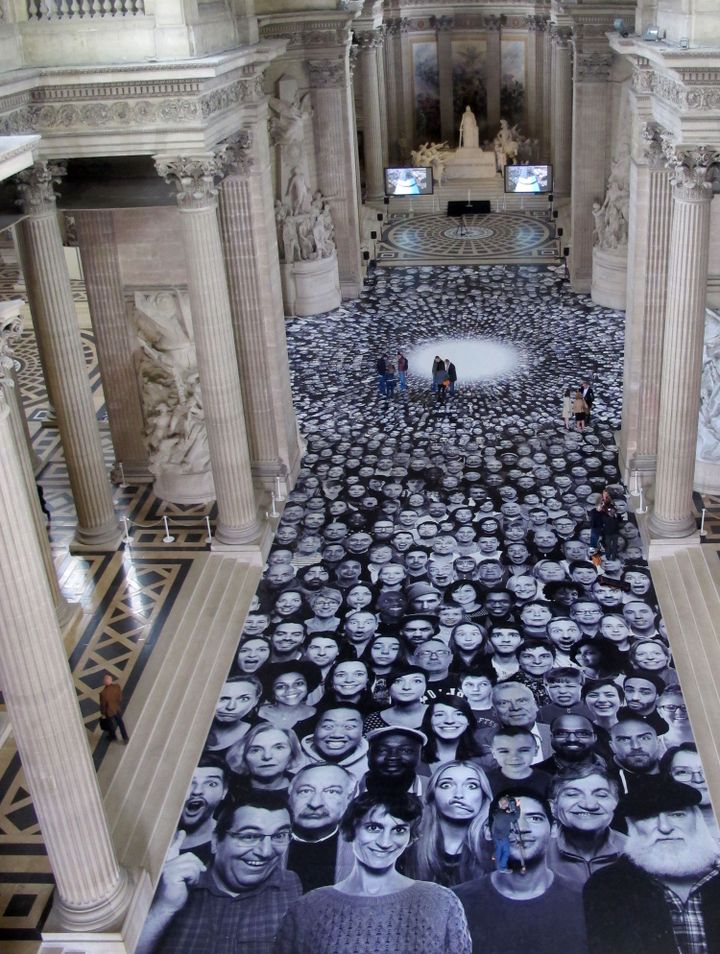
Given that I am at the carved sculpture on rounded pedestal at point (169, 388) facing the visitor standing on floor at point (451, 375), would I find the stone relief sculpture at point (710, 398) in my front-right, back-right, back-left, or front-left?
front-right

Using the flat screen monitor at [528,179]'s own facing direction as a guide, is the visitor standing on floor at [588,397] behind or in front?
in front

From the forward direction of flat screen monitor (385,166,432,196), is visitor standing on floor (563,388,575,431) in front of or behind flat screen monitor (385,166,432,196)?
in front

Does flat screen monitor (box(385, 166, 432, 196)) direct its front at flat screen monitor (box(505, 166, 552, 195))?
no

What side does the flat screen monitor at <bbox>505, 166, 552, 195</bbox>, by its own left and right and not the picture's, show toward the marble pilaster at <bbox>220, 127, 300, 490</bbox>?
front

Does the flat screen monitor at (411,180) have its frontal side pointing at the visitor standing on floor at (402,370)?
yes

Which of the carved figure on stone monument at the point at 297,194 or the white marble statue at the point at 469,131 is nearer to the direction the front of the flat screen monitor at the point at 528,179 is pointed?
the carved figure on stone monument

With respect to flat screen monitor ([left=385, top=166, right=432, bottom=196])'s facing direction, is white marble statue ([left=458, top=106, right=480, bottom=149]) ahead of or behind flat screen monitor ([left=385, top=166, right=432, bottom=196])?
behind

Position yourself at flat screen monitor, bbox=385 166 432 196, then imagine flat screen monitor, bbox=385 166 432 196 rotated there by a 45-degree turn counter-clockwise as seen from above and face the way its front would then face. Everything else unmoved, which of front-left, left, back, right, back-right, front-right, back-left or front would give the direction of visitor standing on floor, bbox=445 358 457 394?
front-right

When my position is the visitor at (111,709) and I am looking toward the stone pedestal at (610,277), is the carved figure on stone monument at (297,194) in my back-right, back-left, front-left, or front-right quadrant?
front-left

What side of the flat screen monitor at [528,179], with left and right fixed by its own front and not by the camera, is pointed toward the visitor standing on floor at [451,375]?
front

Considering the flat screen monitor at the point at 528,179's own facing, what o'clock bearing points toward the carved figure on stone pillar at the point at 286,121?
The carved figure on stone pillar is roughly at 1 o'clock from the flat screen monitor.

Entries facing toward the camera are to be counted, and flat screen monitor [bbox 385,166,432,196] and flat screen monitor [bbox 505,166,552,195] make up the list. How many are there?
2

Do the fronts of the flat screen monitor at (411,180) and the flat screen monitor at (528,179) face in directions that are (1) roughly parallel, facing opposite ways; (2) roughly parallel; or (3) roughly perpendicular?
roughly parallel

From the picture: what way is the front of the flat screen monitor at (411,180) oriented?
toward the camera

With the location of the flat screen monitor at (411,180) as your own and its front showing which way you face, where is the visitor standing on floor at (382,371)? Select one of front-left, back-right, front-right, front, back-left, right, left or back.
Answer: front

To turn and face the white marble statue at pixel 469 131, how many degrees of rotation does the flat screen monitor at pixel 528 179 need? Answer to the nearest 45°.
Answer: approximately 180°
